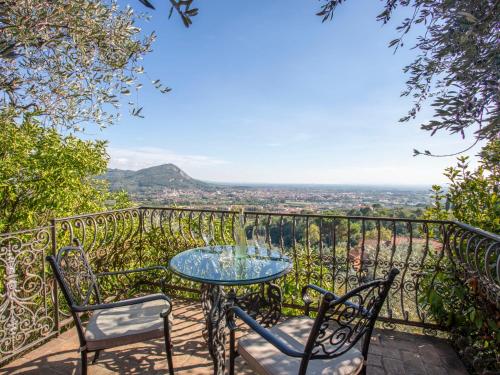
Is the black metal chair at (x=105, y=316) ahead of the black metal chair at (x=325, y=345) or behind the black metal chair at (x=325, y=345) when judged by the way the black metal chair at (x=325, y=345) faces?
ahead

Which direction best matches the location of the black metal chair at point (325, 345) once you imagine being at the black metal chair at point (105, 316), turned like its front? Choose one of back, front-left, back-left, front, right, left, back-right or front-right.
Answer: front-right

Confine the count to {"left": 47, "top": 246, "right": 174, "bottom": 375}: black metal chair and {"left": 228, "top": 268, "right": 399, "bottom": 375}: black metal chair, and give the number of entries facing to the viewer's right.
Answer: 1

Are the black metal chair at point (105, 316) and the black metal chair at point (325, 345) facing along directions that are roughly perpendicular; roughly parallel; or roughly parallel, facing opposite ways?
roughly perpendicular

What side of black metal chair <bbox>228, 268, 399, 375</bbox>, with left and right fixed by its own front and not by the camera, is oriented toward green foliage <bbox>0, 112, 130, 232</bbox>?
front

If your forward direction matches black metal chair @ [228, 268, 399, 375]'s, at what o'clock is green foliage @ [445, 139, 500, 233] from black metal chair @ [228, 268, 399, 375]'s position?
The green foliage is roughly at 3 o'clock from the black metal chair.

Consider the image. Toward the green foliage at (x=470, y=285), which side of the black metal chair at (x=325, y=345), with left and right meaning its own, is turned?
right

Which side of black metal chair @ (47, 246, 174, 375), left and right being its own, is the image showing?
right

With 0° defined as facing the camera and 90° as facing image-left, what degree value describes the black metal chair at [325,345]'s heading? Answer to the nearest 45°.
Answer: approximately 135°

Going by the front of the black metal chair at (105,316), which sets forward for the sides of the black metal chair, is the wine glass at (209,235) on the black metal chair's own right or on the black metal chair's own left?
on the black metal chair's own left

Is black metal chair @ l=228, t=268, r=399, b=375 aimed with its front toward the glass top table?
yes

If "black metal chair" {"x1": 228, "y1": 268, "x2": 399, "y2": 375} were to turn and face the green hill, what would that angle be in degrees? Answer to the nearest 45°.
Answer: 0° — it already faces it
